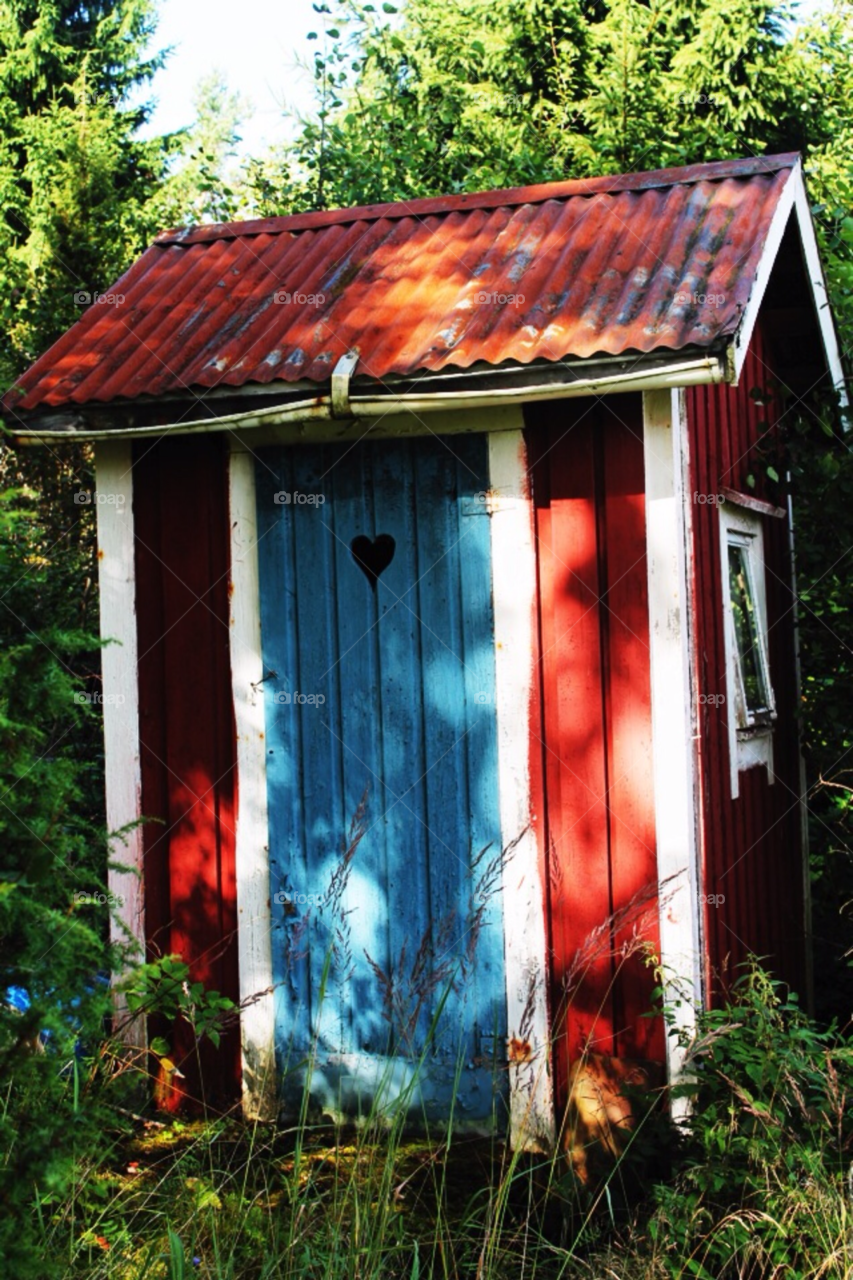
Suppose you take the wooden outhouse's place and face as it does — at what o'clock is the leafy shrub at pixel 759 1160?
The leafy shrub is roughly at 11 o'clock from the wooden outhouse.

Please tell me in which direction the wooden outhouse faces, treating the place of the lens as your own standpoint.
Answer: facing the viewer

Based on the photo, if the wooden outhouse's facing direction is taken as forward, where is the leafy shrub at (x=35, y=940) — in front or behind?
in front
